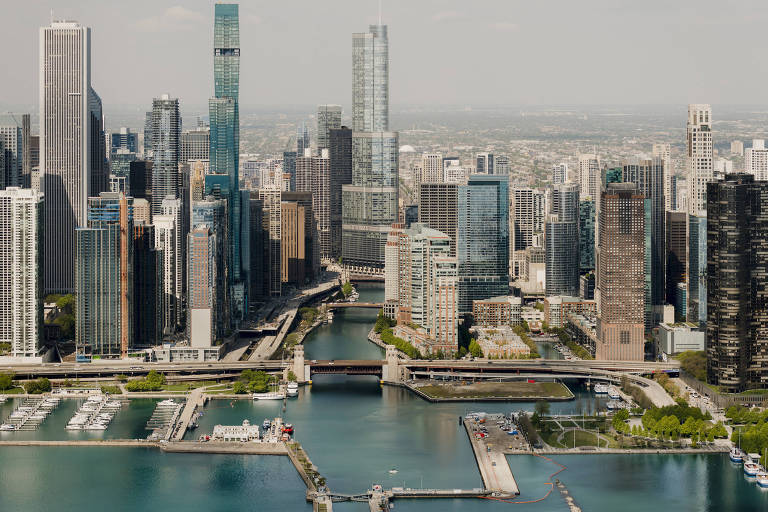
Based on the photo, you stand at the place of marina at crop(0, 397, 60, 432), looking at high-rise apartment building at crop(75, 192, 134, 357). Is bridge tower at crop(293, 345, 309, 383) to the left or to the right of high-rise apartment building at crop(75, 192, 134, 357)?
right
